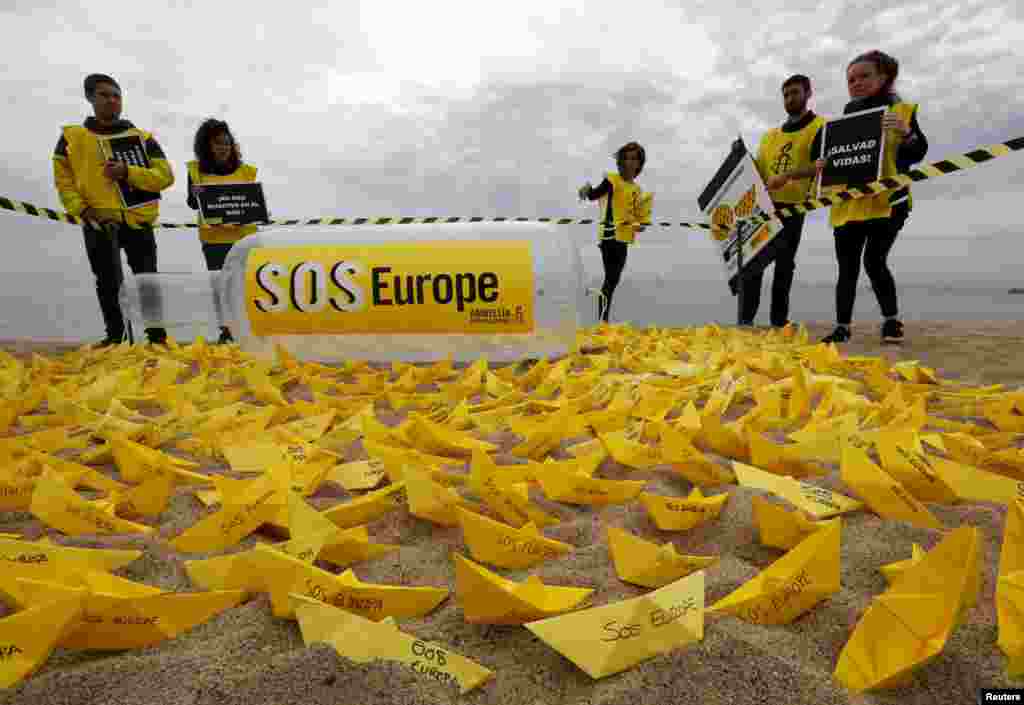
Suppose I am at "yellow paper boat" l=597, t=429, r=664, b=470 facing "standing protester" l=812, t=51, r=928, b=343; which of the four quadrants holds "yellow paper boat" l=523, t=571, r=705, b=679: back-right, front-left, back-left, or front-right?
back-right

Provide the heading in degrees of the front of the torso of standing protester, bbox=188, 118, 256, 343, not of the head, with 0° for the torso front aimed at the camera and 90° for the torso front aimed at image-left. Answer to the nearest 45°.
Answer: approximately 0°

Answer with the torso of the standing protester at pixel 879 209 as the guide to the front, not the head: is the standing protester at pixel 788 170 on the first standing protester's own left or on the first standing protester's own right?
on the first standing protester's own right

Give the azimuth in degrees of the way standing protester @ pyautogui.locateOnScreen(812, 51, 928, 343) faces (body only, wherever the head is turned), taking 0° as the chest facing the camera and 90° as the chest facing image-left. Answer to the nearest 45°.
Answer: approximately 45°

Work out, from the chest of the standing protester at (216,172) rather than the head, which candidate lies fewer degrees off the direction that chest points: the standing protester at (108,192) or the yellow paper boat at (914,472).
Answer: the yellow paper boat

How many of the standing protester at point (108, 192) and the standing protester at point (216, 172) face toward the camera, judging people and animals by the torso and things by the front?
2

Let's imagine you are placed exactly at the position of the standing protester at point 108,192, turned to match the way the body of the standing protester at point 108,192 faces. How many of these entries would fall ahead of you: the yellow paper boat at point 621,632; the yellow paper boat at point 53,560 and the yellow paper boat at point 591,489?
3
